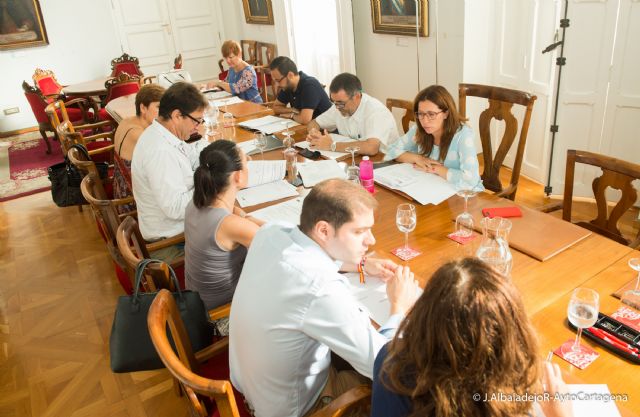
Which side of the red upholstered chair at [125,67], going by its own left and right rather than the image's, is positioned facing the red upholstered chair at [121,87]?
front

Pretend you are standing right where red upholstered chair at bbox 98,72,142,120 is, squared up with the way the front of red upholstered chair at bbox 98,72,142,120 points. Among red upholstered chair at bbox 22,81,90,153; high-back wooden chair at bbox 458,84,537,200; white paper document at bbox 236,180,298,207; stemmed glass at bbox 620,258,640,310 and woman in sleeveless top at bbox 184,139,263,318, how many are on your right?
1

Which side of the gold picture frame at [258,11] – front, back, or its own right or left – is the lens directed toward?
front

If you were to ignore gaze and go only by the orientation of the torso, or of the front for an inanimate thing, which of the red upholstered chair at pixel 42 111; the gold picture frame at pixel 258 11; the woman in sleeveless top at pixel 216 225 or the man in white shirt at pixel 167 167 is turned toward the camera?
the gold picture frame

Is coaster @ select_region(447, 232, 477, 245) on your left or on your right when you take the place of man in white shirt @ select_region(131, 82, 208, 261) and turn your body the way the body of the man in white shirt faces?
on your right

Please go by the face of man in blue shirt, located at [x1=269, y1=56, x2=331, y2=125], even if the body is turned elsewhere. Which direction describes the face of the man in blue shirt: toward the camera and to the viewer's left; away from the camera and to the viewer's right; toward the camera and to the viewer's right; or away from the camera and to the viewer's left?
toward the camera and to the viewer's left

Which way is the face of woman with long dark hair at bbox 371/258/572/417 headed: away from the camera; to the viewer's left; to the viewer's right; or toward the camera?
away from the camera

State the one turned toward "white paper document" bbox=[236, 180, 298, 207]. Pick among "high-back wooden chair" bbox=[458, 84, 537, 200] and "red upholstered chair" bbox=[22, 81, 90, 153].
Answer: the high-back wooden chair

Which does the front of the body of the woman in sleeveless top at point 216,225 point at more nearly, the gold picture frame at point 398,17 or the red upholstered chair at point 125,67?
the gold picture frame

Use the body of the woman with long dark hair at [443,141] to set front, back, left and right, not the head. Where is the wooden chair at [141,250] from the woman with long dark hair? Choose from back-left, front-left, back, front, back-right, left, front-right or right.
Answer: front

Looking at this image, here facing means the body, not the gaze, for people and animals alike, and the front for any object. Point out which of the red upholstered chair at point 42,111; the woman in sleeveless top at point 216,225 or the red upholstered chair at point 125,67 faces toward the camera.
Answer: the red upholstered chair at point 125,67

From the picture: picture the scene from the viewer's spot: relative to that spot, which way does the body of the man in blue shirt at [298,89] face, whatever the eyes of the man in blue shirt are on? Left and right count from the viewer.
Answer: facing the viewer and to the left of the viewer

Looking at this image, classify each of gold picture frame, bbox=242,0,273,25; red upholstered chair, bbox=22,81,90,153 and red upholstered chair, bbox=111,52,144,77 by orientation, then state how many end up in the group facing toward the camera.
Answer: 2

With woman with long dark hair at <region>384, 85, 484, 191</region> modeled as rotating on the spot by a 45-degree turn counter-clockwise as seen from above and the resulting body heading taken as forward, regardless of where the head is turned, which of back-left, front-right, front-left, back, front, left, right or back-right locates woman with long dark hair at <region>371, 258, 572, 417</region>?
front
